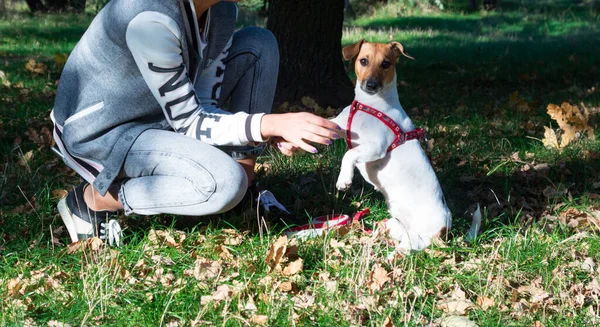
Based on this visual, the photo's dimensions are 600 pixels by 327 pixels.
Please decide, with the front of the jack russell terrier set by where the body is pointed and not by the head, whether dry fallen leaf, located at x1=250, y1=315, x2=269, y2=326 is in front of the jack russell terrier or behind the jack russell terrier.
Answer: in front

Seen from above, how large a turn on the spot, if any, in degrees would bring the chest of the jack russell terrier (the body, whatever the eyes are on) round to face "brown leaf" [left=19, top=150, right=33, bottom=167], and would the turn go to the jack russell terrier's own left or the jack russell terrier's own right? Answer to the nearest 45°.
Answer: approximately 45° to the jack russell terrier's own right

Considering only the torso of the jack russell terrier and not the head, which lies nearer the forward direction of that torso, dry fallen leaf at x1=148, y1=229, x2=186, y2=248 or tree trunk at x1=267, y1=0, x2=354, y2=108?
the dry fallen leaf

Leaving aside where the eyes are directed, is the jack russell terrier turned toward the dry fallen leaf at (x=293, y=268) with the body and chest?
yes

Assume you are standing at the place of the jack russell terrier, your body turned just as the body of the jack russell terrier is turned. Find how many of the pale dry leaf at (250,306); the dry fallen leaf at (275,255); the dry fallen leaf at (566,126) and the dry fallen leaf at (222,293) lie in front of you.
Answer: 3

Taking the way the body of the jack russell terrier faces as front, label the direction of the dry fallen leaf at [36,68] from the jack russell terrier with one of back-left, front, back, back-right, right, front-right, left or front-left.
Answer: right

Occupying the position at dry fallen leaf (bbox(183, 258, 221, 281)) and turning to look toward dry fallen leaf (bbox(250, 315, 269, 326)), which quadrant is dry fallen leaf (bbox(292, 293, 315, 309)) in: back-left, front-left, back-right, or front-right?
front-left

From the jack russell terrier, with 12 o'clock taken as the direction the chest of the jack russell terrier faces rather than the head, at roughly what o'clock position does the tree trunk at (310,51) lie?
The tree trunk is roughly at 4 o'clock from the jack russell terrier.

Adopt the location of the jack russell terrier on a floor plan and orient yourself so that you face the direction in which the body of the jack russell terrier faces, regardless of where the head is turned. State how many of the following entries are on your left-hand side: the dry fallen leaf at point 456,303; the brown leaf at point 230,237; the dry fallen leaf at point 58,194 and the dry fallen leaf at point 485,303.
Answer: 2

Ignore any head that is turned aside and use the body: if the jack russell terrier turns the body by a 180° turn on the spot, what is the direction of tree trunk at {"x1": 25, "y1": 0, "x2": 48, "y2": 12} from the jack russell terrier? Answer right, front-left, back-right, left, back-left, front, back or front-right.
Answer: left

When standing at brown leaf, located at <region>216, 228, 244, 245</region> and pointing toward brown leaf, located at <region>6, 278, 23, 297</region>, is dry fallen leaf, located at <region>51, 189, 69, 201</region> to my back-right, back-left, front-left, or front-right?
front-right

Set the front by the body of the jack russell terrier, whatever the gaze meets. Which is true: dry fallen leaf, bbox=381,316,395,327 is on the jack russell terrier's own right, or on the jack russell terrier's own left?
on the jack russell terrier's own left

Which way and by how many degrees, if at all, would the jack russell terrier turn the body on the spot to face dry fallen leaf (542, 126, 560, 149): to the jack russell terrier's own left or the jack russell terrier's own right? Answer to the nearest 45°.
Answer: approximately 180°

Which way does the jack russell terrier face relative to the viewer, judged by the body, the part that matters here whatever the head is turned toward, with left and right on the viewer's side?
facing the viewer and to the left of the viewer

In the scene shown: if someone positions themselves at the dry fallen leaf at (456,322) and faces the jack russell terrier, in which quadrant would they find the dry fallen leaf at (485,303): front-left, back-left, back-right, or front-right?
front-right

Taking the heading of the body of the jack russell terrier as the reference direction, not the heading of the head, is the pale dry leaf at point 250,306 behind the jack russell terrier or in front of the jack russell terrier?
in front
